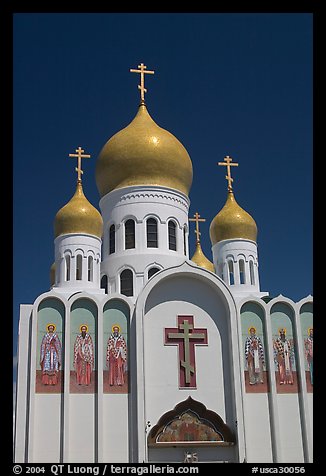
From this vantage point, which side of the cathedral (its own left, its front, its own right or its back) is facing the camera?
front
